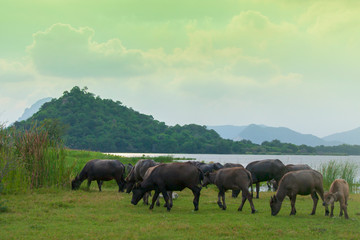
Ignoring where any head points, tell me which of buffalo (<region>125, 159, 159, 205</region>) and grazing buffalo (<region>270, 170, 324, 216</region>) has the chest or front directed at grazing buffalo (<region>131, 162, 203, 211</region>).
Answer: grazing buffalo (<region>270, 170, 324, 216</region>)

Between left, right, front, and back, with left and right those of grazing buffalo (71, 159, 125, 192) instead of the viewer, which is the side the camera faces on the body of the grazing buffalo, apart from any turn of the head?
left

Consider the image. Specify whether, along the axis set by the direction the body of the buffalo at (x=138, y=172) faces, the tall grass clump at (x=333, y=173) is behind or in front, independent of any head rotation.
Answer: behind

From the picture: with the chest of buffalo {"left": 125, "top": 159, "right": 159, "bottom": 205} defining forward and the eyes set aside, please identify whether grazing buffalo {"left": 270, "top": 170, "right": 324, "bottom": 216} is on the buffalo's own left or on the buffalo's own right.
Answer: on the buffalo's own left

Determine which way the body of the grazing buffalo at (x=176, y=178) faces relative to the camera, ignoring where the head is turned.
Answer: to the viewer's left

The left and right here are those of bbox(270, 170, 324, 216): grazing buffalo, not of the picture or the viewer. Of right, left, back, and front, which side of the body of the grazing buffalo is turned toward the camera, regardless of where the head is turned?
left
